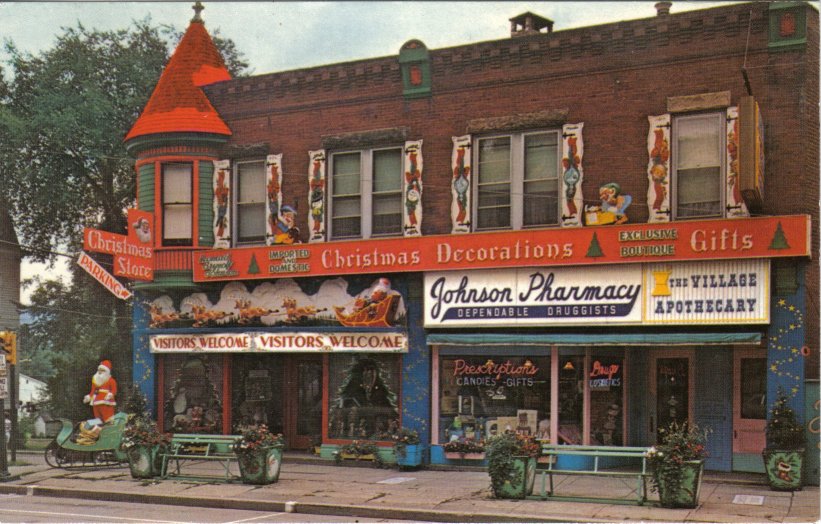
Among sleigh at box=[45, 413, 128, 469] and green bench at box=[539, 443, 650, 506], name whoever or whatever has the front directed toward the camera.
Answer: the green bench

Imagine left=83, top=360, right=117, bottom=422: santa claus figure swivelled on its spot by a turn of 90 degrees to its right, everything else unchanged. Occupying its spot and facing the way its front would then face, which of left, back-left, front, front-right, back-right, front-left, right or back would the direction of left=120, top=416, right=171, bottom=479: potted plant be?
back-left

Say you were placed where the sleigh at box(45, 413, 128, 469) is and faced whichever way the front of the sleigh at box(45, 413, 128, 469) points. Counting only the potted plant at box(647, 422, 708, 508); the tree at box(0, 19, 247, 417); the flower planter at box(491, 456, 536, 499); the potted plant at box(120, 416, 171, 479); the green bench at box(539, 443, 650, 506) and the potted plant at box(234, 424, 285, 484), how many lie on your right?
1

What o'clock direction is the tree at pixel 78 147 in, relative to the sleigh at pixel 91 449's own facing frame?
The tree is roughly at 3 o'clock from the sleigh.

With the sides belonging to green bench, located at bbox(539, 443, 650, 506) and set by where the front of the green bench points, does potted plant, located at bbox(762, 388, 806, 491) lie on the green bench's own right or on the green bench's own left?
on the green bench's own left

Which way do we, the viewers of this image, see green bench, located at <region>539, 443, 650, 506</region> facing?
facing the viewer

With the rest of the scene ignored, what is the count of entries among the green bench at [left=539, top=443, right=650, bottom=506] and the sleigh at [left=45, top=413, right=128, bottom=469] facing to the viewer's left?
1

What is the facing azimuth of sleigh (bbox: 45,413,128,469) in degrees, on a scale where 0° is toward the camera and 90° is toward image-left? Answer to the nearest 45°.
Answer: approximately 90°

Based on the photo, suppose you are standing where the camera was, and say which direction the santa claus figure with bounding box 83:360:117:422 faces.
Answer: facing the viewer and to the left of the viewer

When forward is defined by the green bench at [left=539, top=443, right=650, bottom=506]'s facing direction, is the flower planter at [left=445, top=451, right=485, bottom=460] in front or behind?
behind
